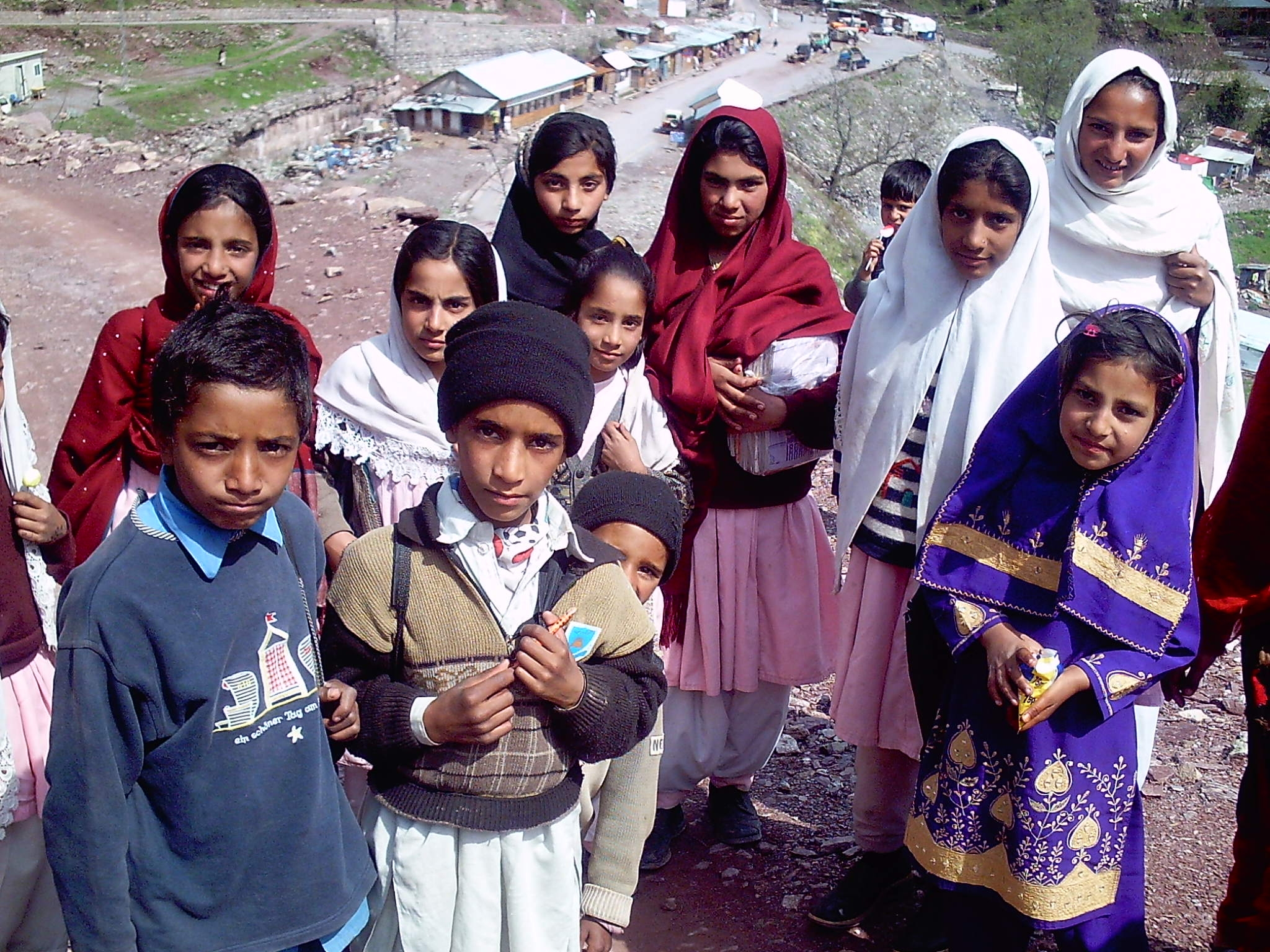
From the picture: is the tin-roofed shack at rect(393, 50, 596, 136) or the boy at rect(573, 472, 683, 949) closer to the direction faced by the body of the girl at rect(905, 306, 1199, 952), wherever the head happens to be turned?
the boy

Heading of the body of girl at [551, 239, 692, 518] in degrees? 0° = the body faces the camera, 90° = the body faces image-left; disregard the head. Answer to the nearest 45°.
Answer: approximately 0°

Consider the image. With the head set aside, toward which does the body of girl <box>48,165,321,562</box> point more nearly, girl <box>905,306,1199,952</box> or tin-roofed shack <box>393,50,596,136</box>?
the girl

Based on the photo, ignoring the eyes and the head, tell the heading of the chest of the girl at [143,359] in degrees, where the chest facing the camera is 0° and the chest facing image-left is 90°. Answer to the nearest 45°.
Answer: approximately 0°

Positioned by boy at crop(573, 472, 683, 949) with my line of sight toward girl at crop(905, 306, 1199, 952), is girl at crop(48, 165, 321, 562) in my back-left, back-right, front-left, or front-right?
back-left

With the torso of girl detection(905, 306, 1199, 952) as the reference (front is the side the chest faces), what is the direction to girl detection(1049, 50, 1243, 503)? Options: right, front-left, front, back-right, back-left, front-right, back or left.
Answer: back

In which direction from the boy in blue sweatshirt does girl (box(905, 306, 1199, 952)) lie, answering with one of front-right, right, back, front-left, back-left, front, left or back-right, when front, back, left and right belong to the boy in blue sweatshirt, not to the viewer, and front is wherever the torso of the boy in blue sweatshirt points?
front-left
